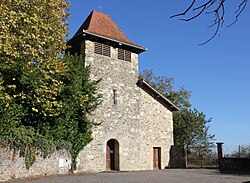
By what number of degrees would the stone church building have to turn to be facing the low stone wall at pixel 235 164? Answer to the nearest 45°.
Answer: approximately 90° to its left

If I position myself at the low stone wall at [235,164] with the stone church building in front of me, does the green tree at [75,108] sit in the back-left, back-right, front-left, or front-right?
front-left

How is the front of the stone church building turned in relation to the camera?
facing the viewer

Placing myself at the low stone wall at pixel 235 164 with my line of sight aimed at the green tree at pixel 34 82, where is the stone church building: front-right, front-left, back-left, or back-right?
front-right

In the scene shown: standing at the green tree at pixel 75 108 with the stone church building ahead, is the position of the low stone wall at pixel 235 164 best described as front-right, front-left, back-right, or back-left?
front-right

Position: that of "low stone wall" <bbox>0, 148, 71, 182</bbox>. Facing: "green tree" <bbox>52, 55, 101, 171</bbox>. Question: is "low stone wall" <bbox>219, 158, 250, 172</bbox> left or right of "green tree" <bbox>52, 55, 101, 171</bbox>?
right

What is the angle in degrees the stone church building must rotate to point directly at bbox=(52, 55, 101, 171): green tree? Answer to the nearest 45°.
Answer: approximately 45° to its right

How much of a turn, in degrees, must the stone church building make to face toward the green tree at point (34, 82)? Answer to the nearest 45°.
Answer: approximately 45° to its right

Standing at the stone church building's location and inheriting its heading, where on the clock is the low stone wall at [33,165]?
The low stone wall is roughly at 1 o'clock from the stone church building.
